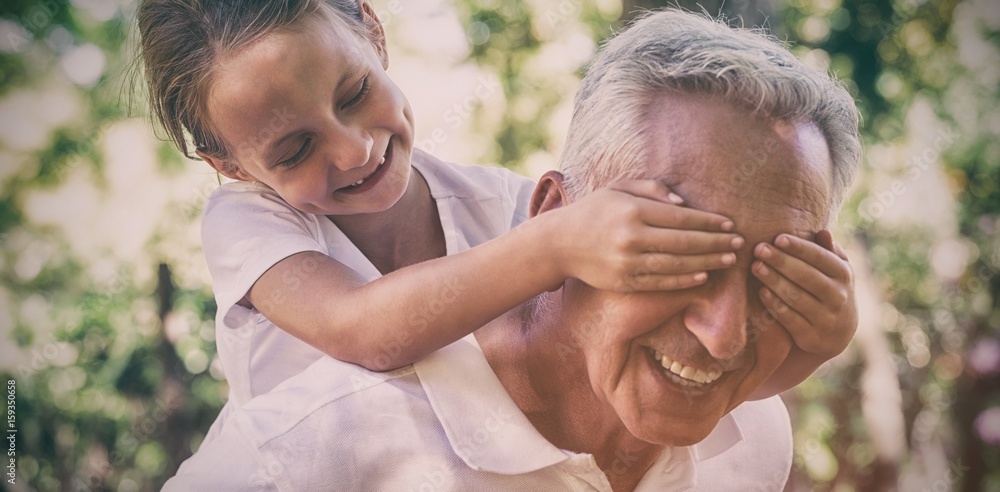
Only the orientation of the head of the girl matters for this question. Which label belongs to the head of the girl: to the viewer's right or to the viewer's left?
to the viewer's right

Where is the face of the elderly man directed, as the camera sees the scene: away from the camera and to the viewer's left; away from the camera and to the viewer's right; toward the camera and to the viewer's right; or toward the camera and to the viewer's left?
toward the camera and to the viewer's right

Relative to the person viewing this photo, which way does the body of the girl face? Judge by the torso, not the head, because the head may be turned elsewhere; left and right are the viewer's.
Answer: facing the viewer and to the right of the viewer
